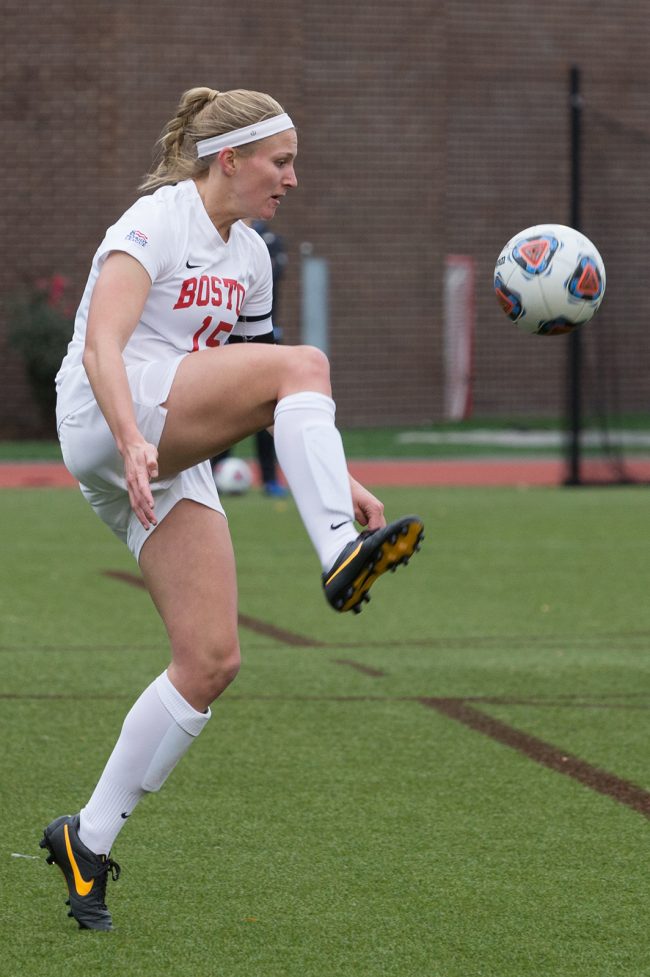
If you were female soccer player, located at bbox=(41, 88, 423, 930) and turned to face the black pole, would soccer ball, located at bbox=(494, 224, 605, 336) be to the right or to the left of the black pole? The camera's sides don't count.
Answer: right

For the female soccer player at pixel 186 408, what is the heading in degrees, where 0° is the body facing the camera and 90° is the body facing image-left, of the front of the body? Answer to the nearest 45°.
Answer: approximately 315°

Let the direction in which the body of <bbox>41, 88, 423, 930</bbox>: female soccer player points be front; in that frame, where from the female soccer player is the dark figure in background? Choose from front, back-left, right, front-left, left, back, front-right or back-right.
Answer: back-left

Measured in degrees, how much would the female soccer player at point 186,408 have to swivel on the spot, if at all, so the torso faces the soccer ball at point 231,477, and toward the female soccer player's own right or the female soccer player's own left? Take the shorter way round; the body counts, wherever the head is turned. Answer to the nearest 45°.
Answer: approximately 135° to the female soccer player's own left

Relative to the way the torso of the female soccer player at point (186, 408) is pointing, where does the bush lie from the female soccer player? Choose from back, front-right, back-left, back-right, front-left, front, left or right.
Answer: back-left

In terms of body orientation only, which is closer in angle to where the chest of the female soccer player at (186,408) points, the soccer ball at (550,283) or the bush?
the soccer ball

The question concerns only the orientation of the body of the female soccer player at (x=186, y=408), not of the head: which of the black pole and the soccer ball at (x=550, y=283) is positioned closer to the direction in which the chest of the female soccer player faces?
the soccer ball

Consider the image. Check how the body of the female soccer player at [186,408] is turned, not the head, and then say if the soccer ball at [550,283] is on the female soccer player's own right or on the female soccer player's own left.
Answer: on the female soccer player's own left

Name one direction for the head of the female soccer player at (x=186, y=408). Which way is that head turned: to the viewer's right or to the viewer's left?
to the viewer's right
